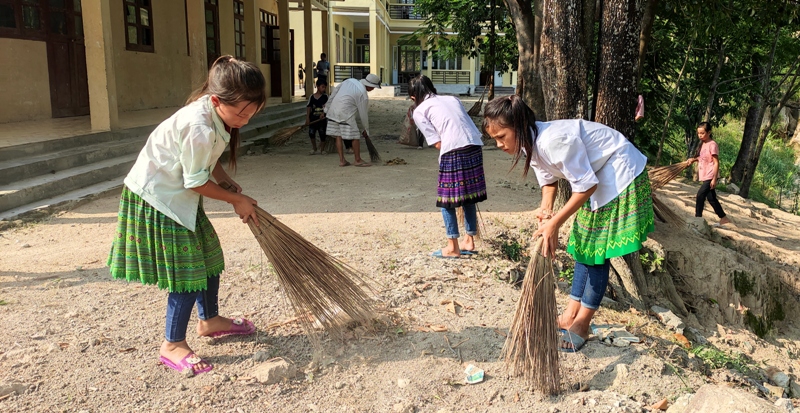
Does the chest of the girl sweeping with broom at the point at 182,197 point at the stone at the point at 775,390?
yes

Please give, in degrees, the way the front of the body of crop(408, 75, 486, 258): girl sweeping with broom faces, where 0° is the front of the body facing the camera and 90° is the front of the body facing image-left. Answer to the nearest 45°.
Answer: approximately 135°

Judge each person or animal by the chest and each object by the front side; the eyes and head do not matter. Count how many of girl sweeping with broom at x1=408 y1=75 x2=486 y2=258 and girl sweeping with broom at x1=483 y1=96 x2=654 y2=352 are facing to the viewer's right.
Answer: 0

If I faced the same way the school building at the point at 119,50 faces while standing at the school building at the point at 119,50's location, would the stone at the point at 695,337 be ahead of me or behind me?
ahead

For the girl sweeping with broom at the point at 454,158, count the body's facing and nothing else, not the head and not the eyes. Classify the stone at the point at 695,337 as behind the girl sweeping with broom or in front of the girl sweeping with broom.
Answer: behind

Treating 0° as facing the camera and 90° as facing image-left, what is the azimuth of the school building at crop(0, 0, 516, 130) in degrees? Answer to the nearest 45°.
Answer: approximately 315°

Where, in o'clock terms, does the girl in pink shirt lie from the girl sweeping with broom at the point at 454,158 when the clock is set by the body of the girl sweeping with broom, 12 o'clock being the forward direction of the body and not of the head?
The girl in pink shirt is roughly at 3 o'clock from the girl sweeping with broom.

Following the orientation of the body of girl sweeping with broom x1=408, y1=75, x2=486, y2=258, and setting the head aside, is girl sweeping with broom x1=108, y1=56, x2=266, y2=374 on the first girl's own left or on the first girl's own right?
on the first girl's own left

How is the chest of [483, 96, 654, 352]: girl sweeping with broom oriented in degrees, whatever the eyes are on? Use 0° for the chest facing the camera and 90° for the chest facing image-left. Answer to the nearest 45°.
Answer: approximately 45°

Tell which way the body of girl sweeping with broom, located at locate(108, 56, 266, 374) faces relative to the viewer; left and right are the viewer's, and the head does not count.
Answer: facing to the right of the viewer

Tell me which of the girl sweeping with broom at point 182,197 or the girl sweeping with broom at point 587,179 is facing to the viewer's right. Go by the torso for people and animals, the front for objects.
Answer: the girl sweeping with broom at point 182,197
